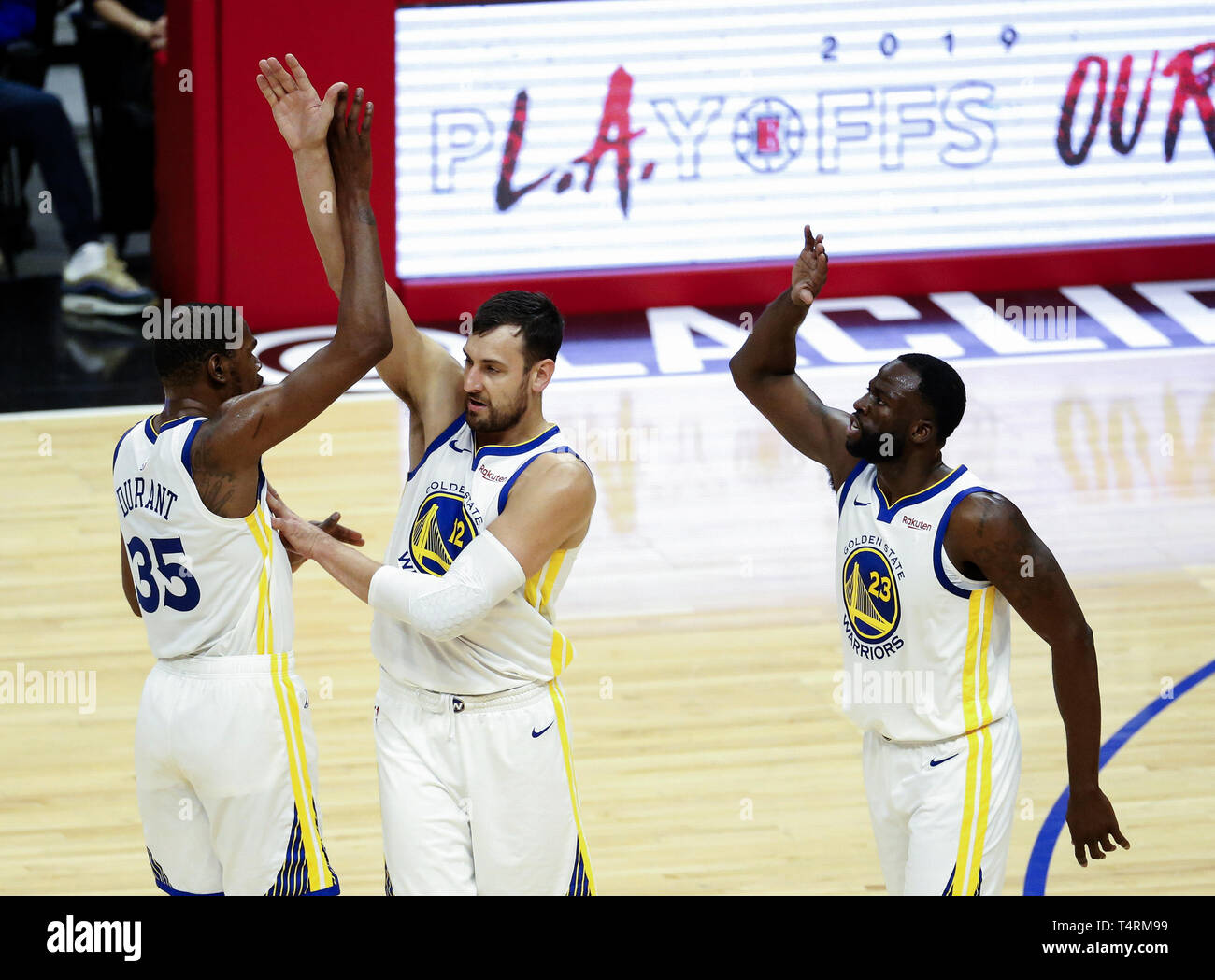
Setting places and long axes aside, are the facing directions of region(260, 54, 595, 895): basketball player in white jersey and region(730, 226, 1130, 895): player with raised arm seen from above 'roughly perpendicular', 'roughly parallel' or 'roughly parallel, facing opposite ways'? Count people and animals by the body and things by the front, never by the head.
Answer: roughly parallel

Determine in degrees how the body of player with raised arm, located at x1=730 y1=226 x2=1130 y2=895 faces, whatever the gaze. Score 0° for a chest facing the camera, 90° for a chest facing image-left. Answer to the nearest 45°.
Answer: approximately 45°

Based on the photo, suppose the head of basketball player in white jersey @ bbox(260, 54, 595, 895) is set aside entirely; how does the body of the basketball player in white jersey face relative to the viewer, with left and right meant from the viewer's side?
facing the viewer and to the left of the viewer

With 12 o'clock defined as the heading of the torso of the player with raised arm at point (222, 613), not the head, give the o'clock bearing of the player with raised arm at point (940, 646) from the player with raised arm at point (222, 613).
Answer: the player with raised arm at point (940, 646) is roughly at 2 o'clock from the player with raised arm at point (222, 613).

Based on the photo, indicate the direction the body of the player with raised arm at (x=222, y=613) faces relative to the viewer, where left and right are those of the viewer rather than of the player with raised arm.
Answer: facing away from the viewer and to the right of the viewer

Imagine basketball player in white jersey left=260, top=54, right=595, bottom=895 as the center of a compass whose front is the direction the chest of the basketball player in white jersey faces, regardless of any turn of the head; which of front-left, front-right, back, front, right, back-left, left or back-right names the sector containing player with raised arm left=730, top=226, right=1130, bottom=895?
back-left

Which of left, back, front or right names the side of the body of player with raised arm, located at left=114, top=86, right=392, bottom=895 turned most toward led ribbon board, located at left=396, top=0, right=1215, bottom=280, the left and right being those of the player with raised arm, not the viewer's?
front

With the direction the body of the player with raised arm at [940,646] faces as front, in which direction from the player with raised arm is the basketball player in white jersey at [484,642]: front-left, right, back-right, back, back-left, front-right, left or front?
front-right

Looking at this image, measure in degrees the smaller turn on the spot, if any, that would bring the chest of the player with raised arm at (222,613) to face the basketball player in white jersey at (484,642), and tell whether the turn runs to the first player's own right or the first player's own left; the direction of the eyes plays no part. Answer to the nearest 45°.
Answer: approximately 45° to the first player's own right

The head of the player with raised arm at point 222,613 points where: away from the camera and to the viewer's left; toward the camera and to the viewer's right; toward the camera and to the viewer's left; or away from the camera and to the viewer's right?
away from the camera and to the viewer's right

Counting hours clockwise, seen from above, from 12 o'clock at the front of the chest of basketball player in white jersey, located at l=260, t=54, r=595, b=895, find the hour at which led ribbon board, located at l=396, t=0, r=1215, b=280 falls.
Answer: The led ribbon board is roughly at 5 o'clock from the basketball player in white jersey.

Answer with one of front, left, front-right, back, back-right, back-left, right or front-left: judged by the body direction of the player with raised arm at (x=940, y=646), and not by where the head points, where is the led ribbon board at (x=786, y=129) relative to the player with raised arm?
back-right

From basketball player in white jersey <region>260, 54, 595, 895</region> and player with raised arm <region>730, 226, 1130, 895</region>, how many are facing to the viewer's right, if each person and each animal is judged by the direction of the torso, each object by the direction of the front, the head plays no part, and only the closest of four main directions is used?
0

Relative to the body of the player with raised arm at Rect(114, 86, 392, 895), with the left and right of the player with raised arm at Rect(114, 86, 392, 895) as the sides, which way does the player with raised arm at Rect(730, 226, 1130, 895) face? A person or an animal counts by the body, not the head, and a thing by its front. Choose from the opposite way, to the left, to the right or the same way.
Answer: the opposite way

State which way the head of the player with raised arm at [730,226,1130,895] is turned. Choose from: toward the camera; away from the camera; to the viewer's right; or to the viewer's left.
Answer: to the viewer's left

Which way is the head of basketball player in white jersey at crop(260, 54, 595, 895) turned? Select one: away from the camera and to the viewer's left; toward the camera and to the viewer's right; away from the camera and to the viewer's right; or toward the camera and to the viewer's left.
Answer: toward the camera and to the viewer's left

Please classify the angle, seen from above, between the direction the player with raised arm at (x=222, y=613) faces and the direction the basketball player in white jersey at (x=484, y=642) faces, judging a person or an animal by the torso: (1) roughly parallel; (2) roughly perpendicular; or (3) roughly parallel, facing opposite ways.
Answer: roughly parallel, facing opposite ways
